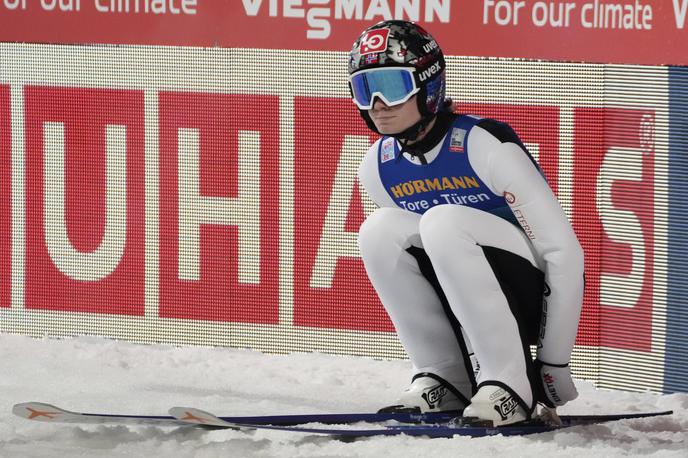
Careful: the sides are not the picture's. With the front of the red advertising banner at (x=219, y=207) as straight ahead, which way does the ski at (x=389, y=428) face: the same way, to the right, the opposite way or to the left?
to the right

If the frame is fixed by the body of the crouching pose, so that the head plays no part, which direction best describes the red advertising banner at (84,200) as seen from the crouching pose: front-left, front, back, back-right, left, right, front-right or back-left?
right

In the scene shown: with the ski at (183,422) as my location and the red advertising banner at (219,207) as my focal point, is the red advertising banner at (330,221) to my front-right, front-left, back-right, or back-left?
front-right

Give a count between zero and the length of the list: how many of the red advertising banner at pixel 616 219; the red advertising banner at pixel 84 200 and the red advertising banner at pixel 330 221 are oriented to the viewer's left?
0

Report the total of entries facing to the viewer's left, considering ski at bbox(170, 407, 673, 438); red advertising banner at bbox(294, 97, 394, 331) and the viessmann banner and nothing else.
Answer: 1

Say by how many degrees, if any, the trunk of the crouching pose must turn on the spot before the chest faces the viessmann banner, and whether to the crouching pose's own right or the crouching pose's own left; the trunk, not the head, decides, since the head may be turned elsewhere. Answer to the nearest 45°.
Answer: approximately 135° to the crouching pose's own right

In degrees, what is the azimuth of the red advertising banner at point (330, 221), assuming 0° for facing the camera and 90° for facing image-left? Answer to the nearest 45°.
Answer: approximately 0°

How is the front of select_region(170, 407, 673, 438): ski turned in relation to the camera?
facing to the left of the viewer

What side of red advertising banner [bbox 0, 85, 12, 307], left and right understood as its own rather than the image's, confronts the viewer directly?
front

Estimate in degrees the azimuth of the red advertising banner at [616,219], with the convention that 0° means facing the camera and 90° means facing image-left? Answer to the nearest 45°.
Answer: approximately 0°

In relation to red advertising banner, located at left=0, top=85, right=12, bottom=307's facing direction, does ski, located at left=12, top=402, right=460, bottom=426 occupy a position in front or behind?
in front

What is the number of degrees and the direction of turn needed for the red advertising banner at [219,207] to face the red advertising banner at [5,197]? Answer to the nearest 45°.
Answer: approximately 90° to its right
